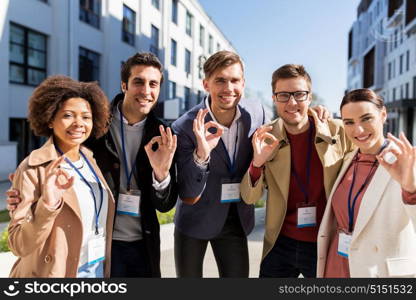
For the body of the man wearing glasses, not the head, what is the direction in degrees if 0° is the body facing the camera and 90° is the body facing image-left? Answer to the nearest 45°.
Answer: approximately 0°

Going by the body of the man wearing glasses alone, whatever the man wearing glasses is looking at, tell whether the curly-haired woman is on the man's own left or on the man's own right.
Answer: on the man's own right

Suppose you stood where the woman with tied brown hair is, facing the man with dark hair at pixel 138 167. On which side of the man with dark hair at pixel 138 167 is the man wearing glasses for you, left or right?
right

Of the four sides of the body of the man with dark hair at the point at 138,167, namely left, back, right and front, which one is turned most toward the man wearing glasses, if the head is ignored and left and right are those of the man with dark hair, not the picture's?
left

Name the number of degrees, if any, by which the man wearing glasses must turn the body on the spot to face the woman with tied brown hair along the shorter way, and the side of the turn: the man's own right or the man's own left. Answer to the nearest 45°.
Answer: approximately 45° to the man's own left

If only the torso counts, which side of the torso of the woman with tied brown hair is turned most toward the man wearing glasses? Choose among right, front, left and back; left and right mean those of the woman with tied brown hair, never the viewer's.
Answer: right

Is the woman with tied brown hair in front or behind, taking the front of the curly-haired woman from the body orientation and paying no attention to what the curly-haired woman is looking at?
in front

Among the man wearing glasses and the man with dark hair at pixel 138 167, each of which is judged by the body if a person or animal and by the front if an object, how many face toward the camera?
2

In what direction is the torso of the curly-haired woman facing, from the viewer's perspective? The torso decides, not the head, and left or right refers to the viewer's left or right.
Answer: facing the viewer and to the right of the viewer

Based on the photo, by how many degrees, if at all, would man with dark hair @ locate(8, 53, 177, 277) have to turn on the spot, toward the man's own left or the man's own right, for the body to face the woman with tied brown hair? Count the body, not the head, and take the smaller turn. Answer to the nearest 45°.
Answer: approximately 45° to the man's own left

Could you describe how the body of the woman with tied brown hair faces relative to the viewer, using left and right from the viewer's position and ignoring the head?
facing the viewer and to the left of the viewer
